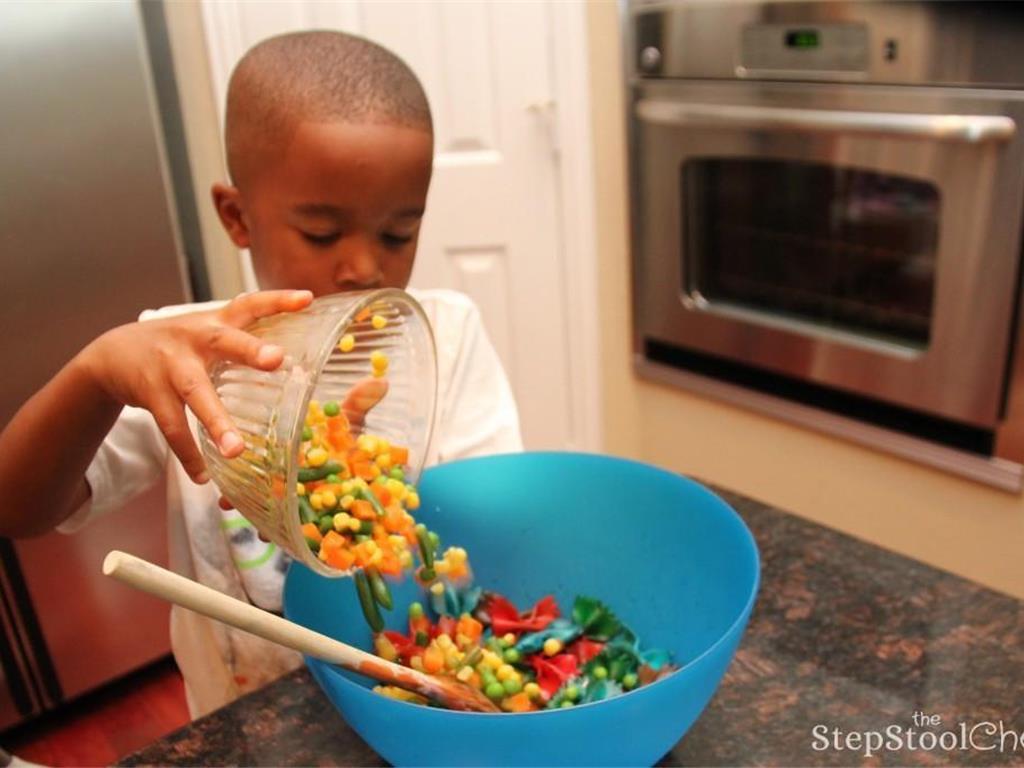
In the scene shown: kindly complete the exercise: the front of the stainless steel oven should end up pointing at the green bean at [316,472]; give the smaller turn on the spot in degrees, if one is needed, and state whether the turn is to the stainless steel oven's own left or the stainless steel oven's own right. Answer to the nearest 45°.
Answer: approximately 45° to the stainless steel oven's own left

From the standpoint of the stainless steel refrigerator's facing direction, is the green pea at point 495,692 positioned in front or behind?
in front

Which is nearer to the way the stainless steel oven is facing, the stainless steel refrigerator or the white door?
the stainless steel refrigerator

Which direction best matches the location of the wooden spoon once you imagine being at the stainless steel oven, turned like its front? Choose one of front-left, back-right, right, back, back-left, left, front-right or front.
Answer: front-left

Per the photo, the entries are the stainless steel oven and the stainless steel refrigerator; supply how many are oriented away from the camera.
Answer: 0

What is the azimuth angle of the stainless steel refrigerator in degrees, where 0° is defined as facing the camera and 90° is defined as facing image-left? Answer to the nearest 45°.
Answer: approximately 315°

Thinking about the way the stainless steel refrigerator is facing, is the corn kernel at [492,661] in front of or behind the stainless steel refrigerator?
in front

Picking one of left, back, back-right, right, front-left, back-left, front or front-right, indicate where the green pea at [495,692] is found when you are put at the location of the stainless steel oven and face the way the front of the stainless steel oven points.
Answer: front-left
